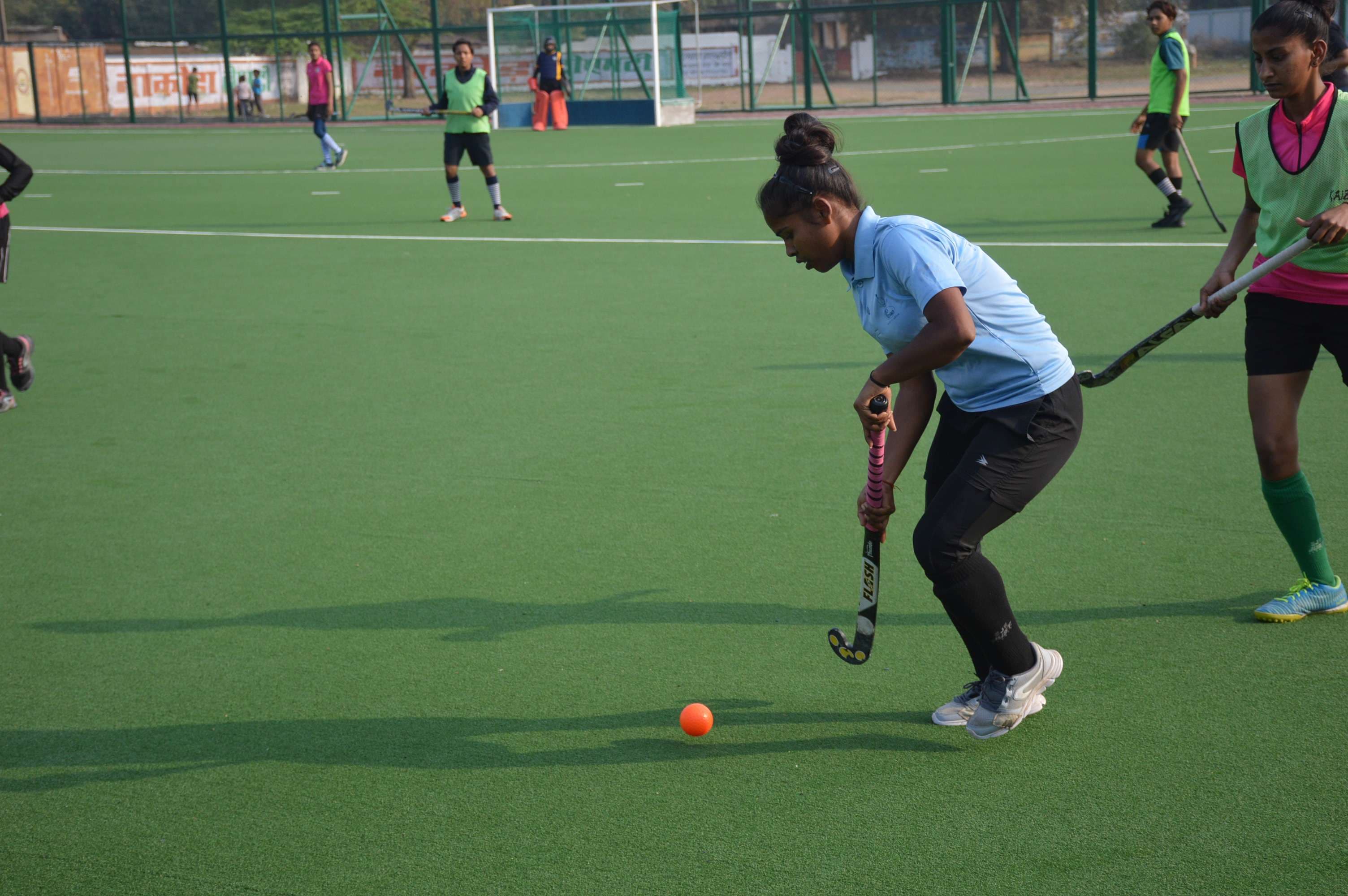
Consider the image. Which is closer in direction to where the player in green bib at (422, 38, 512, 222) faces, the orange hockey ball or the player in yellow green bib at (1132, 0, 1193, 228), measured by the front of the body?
the orange hockey ball

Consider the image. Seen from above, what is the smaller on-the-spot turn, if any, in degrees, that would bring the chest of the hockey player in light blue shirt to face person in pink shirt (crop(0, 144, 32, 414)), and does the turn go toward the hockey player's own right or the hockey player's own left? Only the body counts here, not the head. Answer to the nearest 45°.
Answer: approximately 45° to the hockey player's own right

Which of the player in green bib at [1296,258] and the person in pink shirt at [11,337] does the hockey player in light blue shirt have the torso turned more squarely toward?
the person in pink shirt

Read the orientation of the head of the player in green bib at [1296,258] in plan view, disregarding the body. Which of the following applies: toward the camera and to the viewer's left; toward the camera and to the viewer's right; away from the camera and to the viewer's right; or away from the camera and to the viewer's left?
toward the camera and to the viewer's left

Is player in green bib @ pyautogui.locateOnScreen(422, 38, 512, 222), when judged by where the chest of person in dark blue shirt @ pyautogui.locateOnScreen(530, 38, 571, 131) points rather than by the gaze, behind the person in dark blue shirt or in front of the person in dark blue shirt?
in front

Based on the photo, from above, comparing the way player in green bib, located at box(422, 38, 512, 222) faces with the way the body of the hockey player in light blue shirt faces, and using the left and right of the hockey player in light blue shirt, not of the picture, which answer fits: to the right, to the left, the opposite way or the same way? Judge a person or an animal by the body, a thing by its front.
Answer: to the left

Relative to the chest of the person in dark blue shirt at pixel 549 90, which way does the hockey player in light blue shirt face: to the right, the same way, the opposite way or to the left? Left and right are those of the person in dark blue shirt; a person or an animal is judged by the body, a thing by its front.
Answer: to the right

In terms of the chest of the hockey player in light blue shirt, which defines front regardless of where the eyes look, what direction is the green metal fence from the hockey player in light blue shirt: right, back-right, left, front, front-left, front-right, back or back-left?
right

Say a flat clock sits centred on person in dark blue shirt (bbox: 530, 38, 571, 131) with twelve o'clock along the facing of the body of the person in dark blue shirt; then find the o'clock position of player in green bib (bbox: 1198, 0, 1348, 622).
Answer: The player in green bib is roughly at 12 o'clock from the person in dark blue shirt.

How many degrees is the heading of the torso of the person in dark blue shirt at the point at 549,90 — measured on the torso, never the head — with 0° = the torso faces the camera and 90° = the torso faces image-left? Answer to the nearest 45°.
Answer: approximately 0°

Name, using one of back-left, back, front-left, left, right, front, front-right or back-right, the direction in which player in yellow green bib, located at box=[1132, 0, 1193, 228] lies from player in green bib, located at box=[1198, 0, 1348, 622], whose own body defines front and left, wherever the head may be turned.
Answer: back-right

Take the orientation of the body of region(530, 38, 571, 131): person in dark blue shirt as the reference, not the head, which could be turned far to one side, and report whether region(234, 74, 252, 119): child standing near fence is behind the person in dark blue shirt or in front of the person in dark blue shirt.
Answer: behind

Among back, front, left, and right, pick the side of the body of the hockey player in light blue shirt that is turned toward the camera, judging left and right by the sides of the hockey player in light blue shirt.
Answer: left
